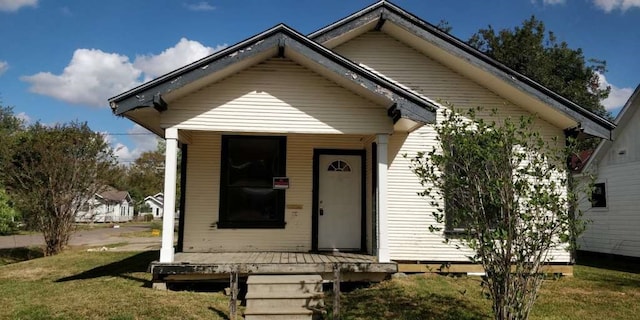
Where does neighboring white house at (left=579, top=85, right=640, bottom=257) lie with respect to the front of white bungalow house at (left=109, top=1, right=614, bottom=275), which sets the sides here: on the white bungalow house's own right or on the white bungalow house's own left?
on the white bungalow house's own left

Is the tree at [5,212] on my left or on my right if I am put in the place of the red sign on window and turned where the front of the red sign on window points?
on my right

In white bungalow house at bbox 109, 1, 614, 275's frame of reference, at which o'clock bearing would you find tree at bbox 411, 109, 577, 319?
The tree is roughly at 11 o'clock from the white bungalow house.

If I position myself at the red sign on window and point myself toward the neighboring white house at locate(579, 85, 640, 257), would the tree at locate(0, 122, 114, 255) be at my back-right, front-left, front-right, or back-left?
back-left

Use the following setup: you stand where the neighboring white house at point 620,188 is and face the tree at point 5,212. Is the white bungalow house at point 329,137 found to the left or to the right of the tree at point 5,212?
left

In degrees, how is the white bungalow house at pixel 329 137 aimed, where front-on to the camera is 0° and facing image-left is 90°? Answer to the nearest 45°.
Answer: approximately 0°

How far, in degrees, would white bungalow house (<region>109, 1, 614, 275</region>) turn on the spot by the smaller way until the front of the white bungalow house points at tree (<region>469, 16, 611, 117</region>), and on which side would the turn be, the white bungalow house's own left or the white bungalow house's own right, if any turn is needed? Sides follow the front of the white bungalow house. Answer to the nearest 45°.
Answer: approximately 135° to the white bungalow house's own left

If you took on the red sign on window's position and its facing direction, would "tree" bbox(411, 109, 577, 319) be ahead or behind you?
ahead

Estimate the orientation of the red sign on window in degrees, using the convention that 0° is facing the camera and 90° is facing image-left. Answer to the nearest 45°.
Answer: approximately 0°
